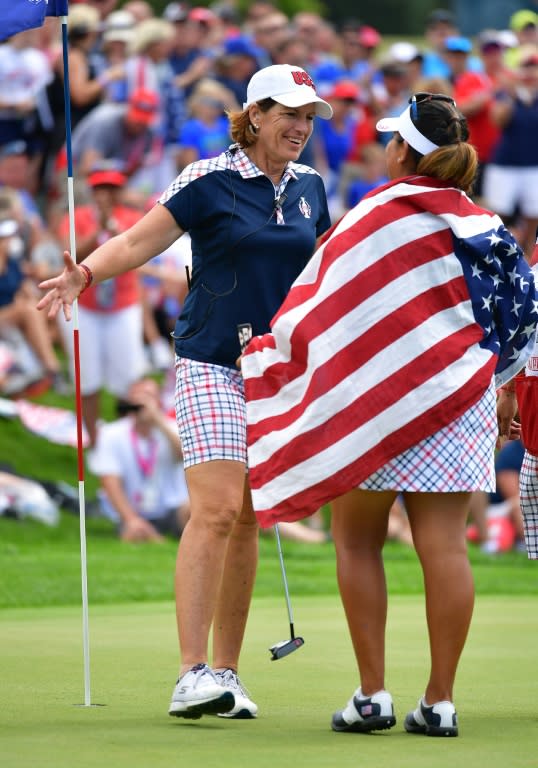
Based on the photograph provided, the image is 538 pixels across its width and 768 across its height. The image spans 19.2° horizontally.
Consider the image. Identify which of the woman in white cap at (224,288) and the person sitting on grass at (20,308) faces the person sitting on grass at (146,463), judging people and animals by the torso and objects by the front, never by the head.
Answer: the person sitting on grass at (20,308)

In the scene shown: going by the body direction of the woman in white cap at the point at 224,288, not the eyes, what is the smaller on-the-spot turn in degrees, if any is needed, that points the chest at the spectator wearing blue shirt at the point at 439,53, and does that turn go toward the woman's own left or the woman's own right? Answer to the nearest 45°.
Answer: approximately 135° to the woman's own left

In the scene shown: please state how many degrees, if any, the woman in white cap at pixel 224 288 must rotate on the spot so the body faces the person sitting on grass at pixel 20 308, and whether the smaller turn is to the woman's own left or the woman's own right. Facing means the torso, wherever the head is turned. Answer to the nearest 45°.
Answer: approximately 135° to the woman's own left

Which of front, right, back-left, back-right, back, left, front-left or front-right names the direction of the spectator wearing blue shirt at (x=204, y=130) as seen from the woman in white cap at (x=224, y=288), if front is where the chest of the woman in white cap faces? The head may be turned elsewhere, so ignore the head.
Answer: back-left

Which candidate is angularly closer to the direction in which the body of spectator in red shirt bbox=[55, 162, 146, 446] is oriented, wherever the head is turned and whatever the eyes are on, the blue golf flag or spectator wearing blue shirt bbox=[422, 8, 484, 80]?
the blue golf flag

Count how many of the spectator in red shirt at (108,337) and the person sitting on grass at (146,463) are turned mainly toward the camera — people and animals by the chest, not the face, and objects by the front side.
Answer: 2

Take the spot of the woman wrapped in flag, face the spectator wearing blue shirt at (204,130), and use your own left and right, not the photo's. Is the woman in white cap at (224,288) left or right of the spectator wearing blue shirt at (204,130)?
left

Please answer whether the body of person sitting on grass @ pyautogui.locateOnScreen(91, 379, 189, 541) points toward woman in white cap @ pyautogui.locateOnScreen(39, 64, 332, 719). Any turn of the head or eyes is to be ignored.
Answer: yes

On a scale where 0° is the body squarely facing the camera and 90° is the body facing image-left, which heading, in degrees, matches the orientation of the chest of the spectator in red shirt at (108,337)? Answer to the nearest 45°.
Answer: approximately 0°

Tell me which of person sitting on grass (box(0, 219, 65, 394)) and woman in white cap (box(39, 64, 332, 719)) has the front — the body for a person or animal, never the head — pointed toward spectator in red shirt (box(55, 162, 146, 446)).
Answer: the person sitting on grass
